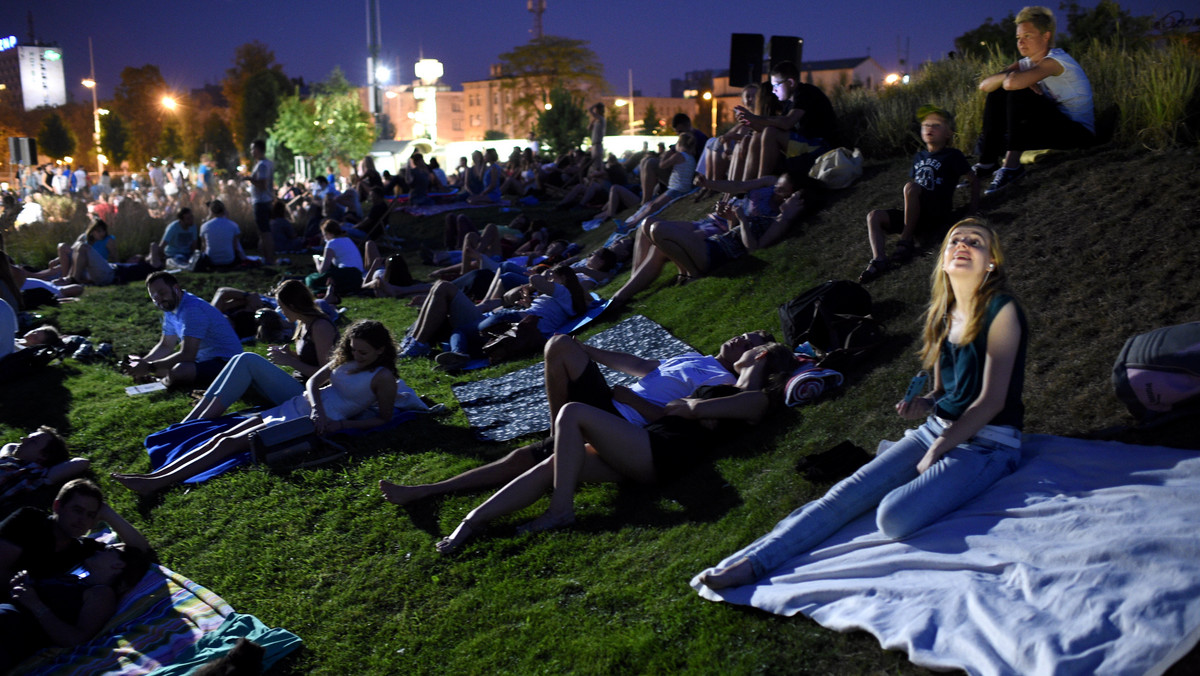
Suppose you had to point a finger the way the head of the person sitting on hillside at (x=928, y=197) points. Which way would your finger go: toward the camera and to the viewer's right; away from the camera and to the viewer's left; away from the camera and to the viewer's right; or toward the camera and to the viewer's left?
toward the camera and to the viewer's left

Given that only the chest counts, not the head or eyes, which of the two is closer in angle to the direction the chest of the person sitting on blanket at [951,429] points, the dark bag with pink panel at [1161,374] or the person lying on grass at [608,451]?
the person lying on grass

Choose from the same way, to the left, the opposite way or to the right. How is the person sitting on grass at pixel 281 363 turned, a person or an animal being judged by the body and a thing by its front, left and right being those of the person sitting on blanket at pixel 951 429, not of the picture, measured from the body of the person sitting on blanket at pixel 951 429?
the same way

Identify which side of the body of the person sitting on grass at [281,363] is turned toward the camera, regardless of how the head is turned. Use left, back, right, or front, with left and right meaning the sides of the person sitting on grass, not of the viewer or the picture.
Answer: left

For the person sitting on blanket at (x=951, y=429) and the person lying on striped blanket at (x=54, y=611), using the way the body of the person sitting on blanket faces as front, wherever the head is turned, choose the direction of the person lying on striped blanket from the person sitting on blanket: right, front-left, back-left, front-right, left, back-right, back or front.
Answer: front-right

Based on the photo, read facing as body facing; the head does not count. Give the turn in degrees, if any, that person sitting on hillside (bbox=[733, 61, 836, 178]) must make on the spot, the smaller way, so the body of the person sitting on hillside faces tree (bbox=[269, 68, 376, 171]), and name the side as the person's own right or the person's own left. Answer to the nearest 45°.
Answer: approximately 45° to the person's own right

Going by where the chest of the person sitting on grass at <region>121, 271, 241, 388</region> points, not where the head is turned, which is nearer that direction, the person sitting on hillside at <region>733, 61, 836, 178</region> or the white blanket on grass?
the white blanket on grass

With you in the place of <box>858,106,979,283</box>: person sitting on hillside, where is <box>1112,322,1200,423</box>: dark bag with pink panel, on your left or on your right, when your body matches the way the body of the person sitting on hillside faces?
on your left

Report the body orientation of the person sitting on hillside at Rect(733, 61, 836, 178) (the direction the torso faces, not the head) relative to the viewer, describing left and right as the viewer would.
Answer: facing to the left of the viewer

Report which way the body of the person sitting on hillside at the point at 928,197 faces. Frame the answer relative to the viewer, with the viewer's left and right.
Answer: facing the viewer and to the left of the viewer
